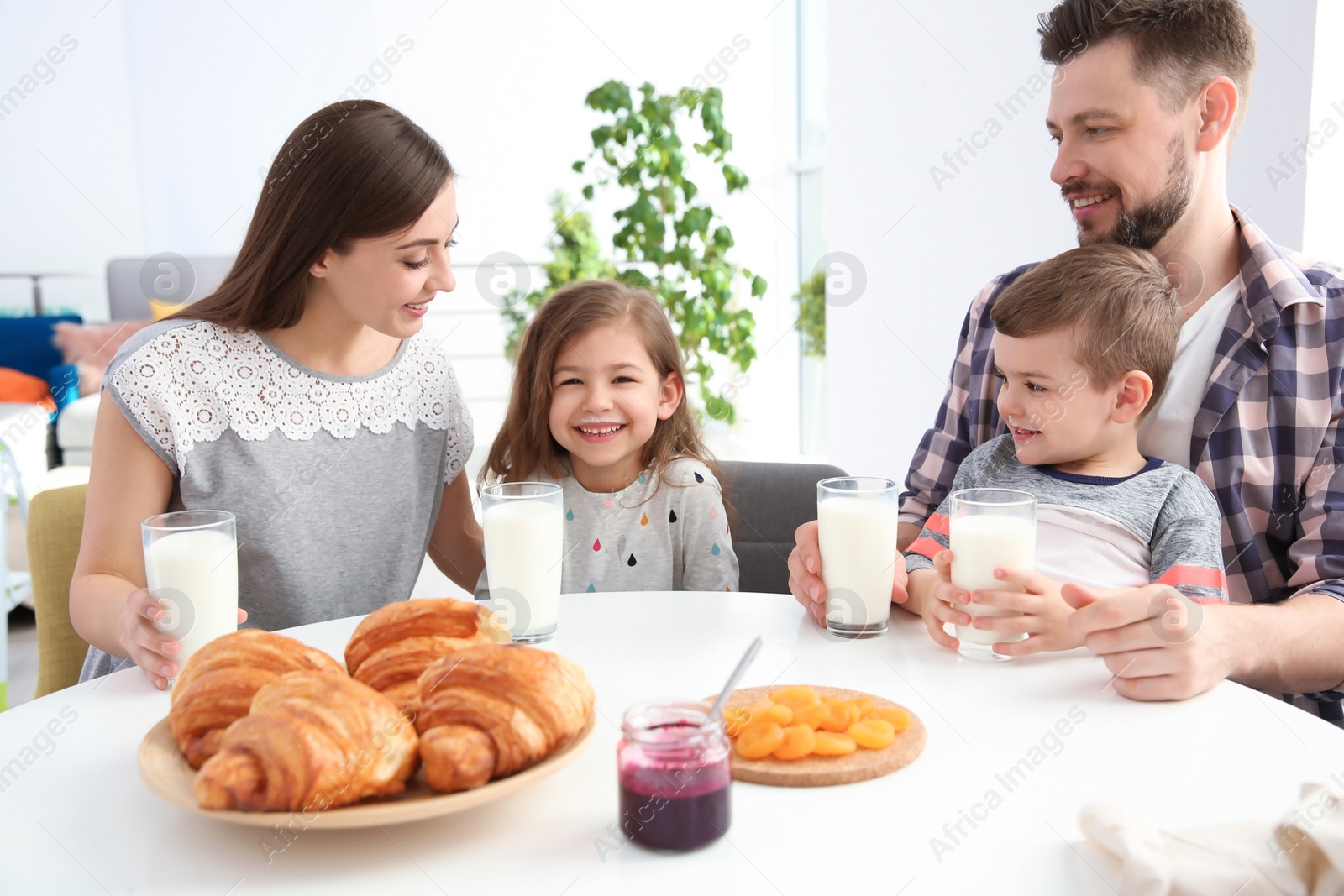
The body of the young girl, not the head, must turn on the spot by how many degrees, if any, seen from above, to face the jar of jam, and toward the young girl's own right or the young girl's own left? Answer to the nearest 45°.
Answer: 0° — they already face it

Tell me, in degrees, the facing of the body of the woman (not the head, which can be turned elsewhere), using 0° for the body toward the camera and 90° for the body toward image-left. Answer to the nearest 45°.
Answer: approximately 315°

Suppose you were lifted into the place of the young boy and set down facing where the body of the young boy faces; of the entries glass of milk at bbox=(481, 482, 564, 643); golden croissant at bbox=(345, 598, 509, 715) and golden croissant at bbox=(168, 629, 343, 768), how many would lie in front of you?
3

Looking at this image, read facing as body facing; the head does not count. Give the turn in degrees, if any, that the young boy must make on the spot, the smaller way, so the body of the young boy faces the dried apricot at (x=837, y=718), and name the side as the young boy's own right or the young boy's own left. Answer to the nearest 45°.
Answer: approximately 45° to the young boy's own left

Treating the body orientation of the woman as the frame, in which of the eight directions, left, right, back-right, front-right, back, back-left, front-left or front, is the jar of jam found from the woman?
front-right

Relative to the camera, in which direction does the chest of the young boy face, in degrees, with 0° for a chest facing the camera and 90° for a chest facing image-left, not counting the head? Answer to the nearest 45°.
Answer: approximately 45°

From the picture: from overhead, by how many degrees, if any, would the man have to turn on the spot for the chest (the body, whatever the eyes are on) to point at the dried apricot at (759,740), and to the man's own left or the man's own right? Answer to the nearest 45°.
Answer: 0° — they already face it

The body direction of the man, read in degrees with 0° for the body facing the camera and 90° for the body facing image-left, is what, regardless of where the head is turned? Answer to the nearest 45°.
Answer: approximately 45°

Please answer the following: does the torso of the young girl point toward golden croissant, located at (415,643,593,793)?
yes

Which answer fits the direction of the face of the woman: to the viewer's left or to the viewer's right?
to the viewer's right

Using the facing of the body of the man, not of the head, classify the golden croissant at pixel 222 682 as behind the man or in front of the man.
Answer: in front

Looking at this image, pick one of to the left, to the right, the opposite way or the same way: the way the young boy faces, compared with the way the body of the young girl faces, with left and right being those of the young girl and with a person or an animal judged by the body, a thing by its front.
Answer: to the right
